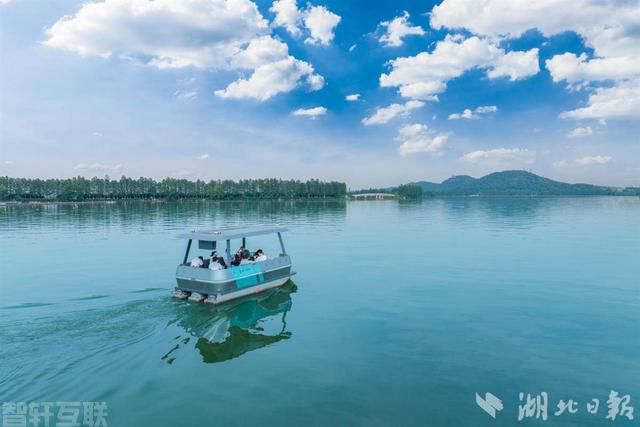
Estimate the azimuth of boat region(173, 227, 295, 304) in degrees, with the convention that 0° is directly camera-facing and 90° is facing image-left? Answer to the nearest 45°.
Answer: approximately 225°
